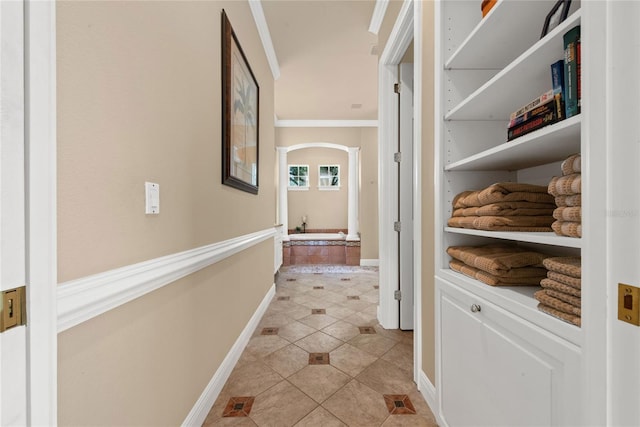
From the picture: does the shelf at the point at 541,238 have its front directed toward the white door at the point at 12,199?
yes

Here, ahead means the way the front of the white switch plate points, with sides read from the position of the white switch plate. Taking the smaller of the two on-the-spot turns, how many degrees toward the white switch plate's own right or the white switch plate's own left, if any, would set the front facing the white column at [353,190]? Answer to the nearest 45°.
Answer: approximately 90° to the white switch plate's own left

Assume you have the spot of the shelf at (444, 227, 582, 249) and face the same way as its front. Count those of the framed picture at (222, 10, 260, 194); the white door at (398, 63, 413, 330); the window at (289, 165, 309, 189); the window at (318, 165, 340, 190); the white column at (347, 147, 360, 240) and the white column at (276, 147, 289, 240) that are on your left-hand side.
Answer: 0

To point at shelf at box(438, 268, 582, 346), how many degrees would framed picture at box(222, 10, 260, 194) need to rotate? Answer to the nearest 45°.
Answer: approximately 45° to its right

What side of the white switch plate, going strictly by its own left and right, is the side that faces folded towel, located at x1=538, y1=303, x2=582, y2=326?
front

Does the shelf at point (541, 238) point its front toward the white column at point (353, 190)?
no

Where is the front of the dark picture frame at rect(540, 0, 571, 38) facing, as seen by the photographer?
facing the viewer and to the left of the viewer

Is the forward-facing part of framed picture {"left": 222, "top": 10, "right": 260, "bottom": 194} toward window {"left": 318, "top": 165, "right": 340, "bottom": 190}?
no

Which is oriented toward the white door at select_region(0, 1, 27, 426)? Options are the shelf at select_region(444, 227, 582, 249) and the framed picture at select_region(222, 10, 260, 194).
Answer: the shelf

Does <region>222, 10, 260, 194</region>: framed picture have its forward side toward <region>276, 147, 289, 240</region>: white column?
no

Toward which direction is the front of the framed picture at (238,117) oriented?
to the viewer's right

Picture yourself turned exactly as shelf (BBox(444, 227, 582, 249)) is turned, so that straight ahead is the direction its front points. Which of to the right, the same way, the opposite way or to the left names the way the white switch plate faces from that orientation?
the opposite way

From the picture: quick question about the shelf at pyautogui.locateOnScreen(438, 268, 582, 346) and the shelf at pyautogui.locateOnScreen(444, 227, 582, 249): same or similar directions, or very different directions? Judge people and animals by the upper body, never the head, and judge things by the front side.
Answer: same or similar directions

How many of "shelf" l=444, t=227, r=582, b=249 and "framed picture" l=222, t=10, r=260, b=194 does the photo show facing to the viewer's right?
1

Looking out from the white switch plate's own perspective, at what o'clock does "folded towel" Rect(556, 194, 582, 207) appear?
The folded towel is roughly at 12 o'clock from the white switch plate.

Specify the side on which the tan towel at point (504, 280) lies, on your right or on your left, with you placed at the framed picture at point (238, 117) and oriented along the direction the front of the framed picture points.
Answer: on your right

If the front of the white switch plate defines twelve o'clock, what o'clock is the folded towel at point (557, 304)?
The folded towel is roughly at 12 o'clock from the white switch plate.

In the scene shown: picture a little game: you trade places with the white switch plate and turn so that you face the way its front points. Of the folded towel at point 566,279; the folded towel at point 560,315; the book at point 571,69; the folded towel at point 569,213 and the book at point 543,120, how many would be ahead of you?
5

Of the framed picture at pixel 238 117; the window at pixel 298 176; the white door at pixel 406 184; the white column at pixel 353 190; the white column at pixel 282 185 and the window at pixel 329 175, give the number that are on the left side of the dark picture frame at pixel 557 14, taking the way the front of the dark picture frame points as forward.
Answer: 0

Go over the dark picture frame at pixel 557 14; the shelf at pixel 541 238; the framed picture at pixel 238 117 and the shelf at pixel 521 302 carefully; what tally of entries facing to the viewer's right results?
1

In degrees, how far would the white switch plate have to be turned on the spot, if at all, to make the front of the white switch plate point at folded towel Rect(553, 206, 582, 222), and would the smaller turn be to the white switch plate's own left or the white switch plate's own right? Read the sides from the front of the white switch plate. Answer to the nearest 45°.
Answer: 0° — it already faces it

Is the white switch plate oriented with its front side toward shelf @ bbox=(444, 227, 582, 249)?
yes
